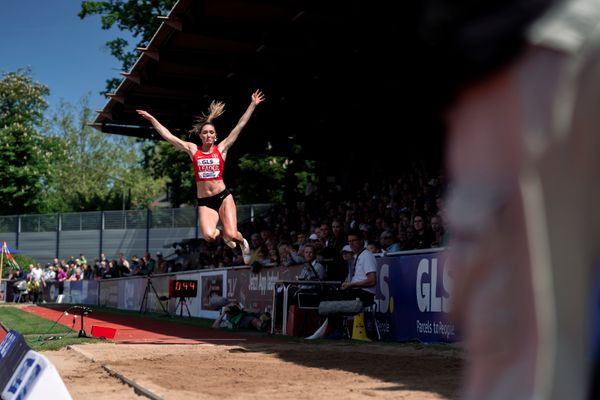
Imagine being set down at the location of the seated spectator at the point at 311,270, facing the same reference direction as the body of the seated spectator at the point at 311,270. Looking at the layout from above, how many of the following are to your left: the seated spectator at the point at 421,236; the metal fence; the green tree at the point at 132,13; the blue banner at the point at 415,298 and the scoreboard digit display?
2

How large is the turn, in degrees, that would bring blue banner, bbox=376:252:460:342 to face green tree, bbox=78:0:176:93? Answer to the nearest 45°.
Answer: approximately 90° to its right

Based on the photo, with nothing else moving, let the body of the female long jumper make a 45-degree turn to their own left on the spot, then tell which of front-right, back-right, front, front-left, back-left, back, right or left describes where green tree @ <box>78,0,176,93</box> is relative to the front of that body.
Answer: back-left

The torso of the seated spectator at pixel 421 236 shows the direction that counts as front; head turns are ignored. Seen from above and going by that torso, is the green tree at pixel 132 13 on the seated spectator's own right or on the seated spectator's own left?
on the seated spectator's own right

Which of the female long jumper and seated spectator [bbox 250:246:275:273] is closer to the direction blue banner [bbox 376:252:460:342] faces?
the female long jumper

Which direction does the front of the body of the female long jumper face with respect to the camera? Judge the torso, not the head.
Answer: toward the camera

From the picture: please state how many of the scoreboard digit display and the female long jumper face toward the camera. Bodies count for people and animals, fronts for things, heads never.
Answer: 2

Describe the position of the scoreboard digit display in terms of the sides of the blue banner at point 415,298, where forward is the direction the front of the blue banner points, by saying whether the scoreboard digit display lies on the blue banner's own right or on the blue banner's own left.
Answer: on the blue banner's own right

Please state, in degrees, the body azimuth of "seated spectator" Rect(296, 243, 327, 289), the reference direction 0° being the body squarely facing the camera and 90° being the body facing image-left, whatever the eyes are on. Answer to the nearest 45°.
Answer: approximately 45°

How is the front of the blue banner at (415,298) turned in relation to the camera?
facing the viewer and to the left of the viewer
